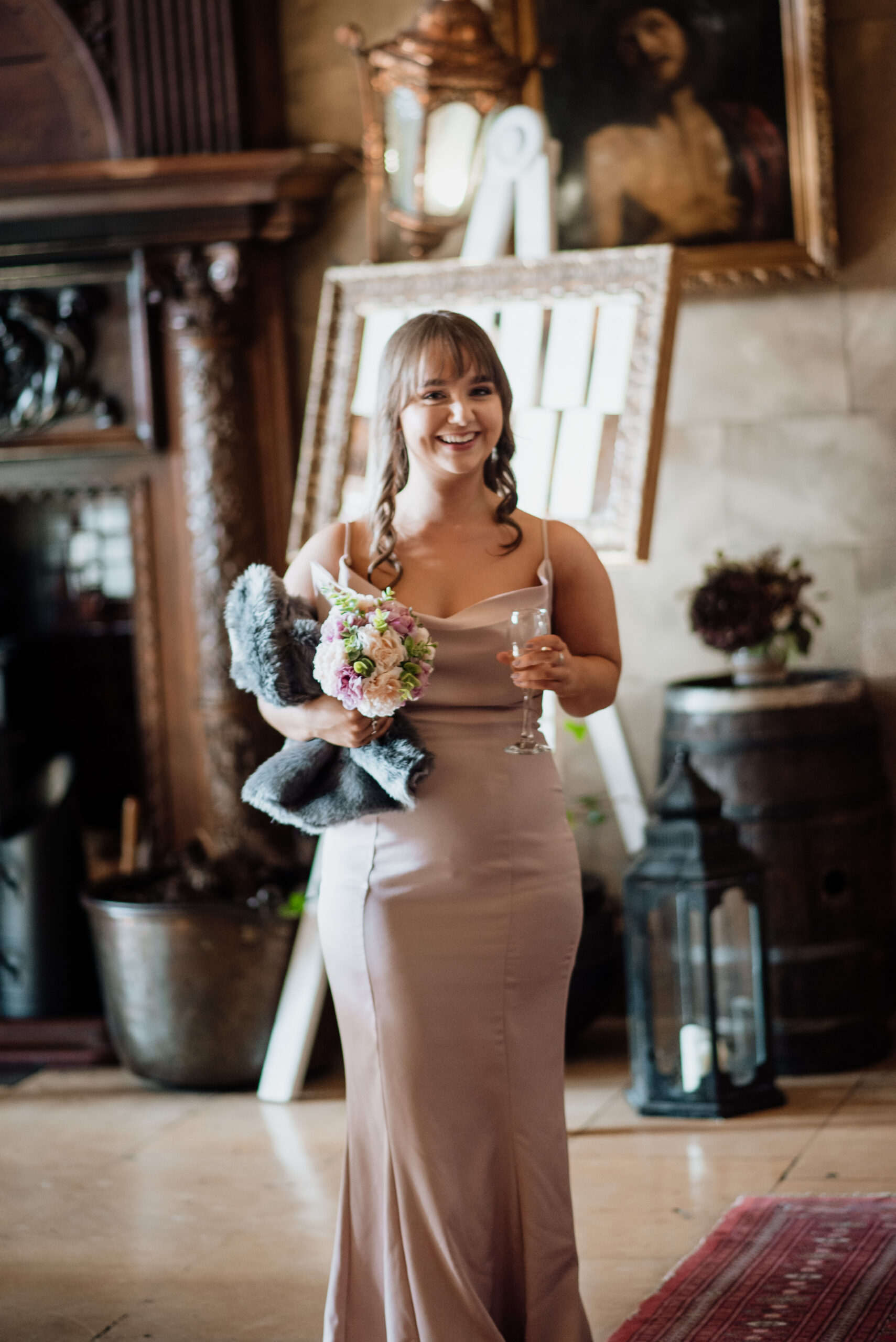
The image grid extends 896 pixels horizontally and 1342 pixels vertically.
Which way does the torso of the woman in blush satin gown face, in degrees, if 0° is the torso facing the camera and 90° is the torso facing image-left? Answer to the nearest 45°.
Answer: approximately 0°

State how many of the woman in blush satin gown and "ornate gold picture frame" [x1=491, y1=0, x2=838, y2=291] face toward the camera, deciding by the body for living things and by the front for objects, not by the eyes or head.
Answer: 2

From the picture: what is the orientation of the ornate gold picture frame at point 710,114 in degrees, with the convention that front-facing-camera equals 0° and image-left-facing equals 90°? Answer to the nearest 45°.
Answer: approximately 0°

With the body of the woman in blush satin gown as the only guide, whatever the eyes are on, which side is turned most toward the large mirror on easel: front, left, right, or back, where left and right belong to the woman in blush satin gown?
back
